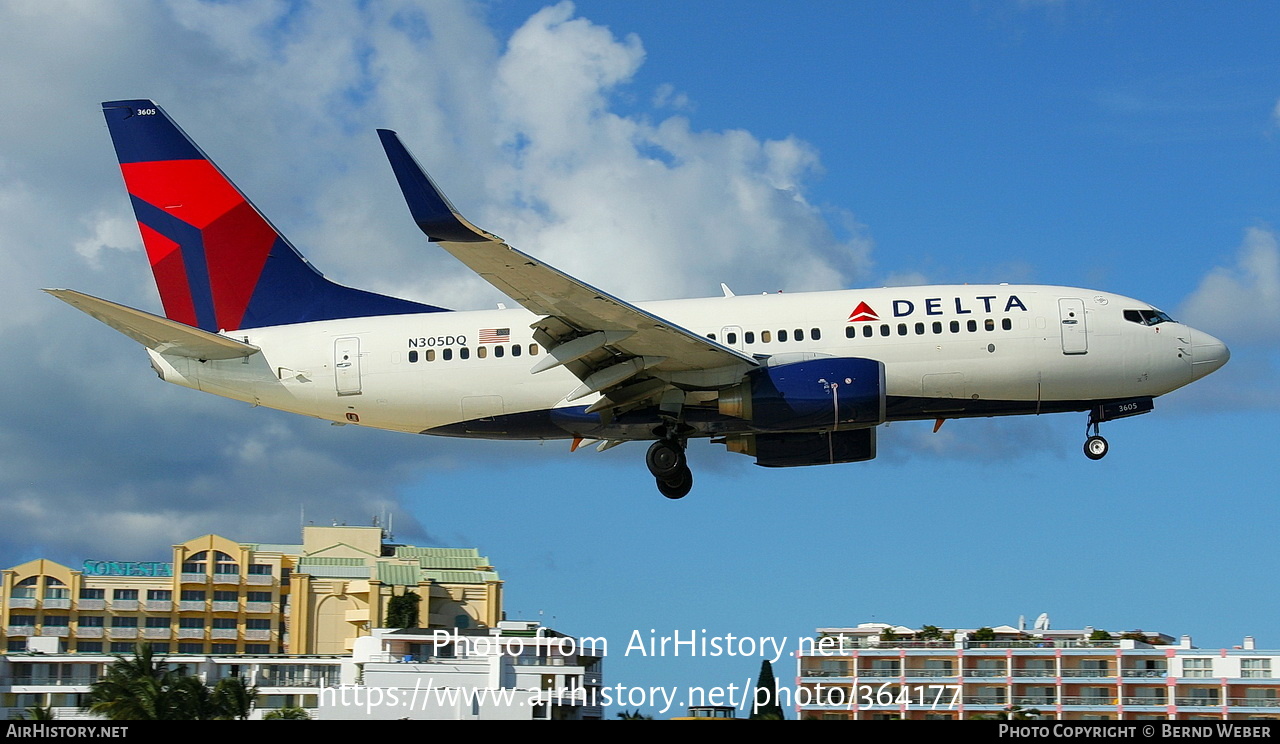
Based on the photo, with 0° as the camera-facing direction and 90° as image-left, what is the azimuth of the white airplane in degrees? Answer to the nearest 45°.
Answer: approximately 270°
